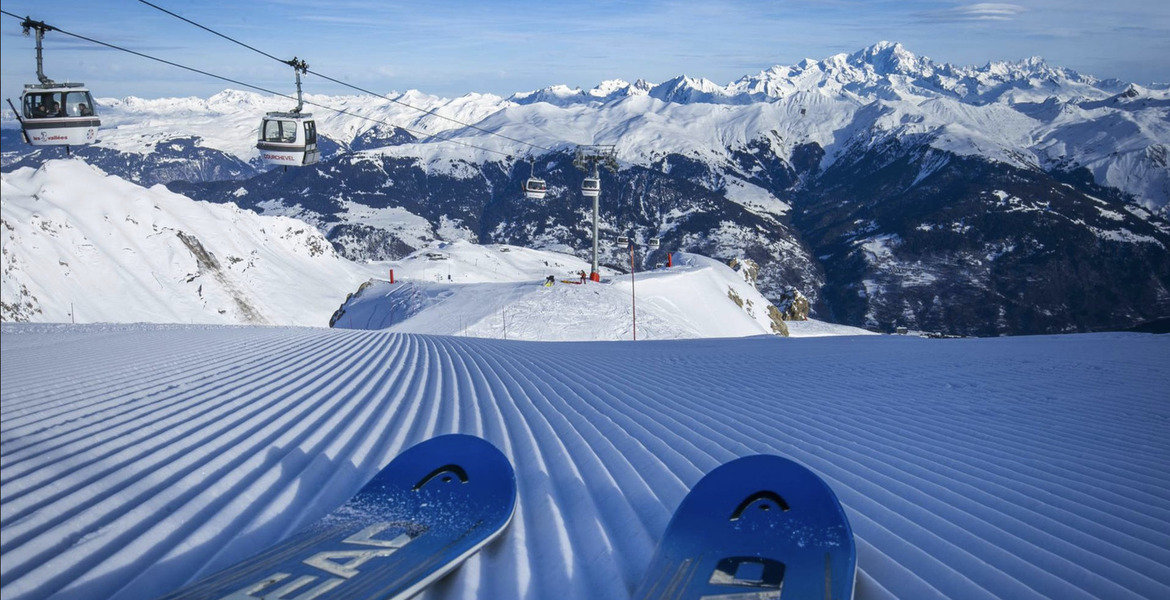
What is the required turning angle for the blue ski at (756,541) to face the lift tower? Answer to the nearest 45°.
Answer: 0° — it already faces it

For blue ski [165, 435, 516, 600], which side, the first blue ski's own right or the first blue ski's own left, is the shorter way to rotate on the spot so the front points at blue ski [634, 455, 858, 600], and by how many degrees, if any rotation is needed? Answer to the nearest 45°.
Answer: approximately 45° to the first blue ski's own right

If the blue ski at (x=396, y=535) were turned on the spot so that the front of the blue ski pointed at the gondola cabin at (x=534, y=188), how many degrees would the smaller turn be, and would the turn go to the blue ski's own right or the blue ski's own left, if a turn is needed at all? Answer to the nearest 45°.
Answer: approximately 45° to the blue ski's own left

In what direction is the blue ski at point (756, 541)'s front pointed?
away from the camera

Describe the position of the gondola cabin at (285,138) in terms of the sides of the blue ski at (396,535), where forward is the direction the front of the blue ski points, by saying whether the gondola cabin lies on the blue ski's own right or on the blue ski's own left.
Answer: on the blue ski's own left

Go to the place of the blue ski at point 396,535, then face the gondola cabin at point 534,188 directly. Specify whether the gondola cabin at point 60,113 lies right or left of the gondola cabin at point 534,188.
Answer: left

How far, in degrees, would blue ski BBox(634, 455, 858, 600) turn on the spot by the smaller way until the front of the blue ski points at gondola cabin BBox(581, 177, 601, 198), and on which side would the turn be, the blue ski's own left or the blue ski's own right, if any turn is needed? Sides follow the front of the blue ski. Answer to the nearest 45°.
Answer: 0° — it already faces it

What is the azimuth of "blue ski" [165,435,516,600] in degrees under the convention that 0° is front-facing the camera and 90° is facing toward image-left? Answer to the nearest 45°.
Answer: approximately 225°

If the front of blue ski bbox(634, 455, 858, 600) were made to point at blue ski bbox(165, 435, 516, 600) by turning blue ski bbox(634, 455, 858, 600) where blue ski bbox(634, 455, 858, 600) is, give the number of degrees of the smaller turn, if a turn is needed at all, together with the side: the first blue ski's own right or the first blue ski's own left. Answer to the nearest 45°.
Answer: approximately 90° to the first blue ski's own left

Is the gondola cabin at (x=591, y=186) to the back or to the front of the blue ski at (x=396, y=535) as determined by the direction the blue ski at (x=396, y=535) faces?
to the front

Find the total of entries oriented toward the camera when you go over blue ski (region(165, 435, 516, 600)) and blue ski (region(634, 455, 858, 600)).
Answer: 0

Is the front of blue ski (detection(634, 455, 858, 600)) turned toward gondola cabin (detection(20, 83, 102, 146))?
no

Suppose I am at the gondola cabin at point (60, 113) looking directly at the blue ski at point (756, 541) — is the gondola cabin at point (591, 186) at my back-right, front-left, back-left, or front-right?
back-left

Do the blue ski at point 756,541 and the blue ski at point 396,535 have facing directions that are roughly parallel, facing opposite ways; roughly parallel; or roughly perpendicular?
roughly parallel
